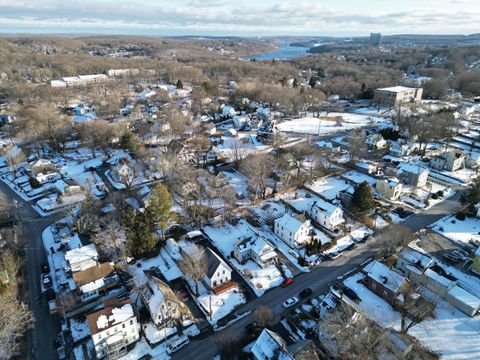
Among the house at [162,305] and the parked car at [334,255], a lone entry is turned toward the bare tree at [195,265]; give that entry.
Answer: the parked car

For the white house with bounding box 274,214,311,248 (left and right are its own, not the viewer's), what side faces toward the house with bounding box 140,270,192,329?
right

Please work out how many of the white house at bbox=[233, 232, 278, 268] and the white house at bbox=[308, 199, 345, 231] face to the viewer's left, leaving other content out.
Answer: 0

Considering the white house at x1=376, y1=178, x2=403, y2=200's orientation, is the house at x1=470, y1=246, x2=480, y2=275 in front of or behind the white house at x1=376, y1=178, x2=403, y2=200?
in front

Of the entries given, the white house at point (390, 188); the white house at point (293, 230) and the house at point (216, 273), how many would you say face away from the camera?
0

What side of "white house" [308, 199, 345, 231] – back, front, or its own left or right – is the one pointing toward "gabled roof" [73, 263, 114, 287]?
right

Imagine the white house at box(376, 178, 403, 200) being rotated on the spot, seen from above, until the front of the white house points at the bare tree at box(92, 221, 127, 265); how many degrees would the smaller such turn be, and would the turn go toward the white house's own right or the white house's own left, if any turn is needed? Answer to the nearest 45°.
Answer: approximately 90° to the white house's own right

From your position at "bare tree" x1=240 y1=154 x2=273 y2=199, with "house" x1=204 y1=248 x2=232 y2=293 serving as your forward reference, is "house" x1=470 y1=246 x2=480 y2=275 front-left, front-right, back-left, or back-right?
front-left

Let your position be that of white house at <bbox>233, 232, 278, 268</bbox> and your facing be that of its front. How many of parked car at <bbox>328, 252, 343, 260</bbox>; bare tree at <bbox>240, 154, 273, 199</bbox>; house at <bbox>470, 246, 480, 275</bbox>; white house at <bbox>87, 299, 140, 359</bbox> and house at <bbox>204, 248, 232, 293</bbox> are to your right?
2

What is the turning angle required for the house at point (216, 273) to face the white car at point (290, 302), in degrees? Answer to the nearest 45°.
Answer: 0° — it already faces it

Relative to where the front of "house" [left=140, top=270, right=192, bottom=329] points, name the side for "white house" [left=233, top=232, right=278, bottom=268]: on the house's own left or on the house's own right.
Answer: on the house's own left

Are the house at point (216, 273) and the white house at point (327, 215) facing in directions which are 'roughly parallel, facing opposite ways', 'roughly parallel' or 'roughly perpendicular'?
roughly parallel

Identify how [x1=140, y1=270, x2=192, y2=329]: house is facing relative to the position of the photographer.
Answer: facing the viewer and to the right of the viewer
